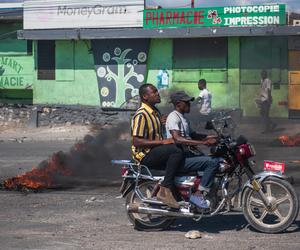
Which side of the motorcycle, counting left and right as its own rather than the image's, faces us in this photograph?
right

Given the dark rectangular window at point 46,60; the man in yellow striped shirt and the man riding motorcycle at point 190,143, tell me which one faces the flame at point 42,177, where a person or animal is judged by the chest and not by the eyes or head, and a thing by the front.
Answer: the dark rectangular window

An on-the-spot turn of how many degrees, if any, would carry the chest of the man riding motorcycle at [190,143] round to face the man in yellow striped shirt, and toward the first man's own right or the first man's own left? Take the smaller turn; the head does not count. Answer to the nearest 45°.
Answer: approximately 180°

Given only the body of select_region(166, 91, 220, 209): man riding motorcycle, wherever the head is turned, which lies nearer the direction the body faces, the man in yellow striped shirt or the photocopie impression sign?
the photocopie impression sign

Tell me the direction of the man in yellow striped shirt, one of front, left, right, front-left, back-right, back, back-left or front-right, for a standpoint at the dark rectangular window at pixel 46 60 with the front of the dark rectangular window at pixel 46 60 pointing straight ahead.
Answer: front

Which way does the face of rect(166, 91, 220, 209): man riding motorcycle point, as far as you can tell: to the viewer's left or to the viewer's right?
to the viewer's right

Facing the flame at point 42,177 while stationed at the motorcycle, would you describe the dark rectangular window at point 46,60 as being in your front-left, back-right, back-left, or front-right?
front-right

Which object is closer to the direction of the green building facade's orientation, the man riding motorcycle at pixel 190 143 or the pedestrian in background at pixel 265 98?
the man riding motorcycle

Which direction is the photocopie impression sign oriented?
toward the camera

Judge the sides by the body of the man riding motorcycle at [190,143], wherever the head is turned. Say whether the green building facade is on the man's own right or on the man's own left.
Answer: on the man's own left

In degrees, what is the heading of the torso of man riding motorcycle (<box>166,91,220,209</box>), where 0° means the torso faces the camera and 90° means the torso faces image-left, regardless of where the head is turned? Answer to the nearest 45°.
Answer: approximately 270°

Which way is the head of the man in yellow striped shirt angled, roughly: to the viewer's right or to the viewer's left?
to the viewer's right

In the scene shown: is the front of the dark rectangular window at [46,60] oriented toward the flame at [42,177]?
yes

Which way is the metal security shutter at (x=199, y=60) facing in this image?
toward the camera

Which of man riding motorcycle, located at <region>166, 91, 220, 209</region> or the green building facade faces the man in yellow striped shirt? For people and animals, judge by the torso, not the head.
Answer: the green building facade

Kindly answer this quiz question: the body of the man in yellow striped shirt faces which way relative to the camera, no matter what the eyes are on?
to the viewer's right
